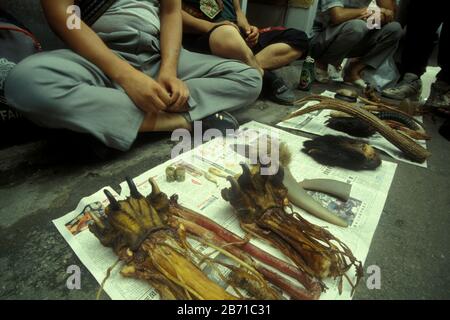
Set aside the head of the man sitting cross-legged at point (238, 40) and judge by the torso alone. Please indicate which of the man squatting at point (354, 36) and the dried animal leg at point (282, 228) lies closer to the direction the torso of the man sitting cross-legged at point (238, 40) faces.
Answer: the dried animal leg

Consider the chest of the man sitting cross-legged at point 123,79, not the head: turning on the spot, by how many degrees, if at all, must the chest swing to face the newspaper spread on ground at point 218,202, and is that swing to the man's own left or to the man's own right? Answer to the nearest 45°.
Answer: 0° — they already face it

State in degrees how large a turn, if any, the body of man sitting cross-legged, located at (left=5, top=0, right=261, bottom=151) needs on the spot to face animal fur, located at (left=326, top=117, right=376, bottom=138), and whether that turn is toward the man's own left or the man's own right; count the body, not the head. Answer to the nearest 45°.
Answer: approximately 45° to the man's own left

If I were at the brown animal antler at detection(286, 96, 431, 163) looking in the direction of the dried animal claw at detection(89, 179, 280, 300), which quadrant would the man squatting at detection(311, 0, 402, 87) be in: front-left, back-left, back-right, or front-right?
back-right

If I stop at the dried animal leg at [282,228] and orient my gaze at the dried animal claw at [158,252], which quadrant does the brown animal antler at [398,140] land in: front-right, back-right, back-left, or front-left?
back-right

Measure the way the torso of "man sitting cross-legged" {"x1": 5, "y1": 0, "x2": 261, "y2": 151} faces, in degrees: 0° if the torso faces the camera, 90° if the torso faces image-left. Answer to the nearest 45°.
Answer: approximately 315°

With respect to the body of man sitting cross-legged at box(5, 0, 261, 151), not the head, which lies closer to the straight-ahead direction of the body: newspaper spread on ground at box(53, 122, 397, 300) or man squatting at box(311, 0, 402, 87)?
the newspaper spread on ground

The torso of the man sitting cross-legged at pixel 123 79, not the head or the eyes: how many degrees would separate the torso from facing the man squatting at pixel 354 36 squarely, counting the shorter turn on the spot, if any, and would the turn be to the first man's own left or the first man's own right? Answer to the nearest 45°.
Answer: approximately 90° to the first man's own left

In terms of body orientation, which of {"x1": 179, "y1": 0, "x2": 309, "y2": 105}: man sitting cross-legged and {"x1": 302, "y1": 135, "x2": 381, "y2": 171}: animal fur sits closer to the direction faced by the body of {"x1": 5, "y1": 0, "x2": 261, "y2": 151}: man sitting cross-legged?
the animal fur
